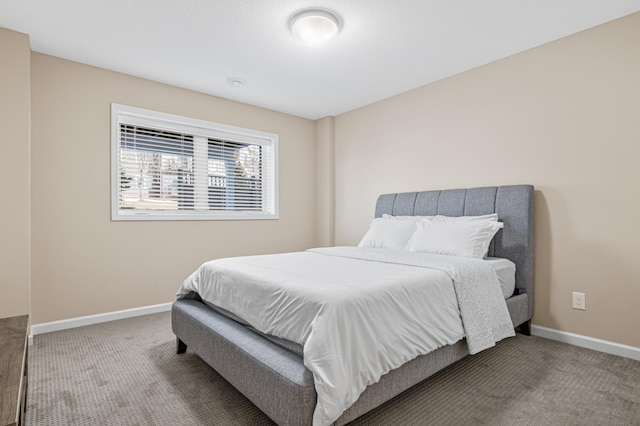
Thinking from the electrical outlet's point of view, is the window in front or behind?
in front

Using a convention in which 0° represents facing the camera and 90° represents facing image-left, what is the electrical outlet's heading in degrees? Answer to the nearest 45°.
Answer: approximately 45°

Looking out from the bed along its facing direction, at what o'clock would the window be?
The window is roughly at 3 o'clock from the bed.

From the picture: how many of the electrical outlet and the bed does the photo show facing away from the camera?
0

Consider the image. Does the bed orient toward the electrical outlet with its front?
no

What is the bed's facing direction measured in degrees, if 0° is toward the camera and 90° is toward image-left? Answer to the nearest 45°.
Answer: approximately 45°
